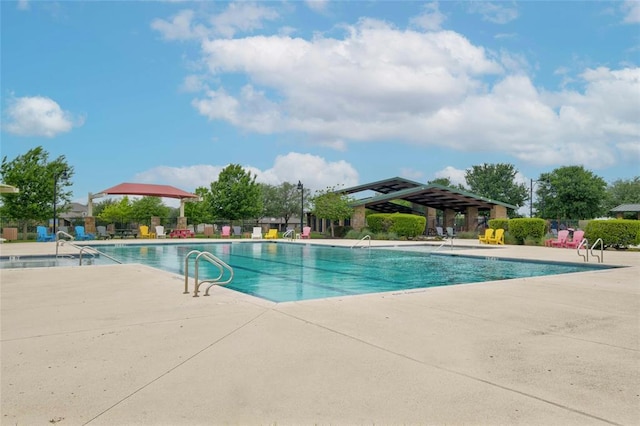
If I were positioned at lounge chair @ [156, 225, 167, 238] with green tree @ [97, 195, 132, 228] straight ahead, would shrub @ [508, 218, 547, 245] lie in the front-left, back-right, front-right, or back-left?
back-right

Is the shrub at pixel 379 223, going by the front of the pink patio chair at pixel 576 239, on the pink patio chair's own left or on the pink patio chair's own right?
on the pink patio chair's own right

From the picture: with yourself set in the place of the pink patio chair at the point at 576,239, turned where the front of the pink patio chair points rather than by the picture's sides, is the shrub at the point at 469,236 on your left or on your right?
on your right

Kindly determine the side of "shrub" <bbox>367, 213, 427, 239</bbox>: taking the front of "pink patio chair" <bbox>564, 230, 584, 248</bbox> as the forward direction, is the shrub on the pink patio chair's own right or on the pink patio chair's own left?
on the pink patio chair's own right

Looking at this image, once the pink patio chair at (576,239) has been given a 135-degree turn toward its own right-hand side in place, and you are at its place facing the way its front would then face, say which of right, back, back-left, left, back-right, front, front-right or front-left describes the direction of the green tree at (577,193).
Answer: front

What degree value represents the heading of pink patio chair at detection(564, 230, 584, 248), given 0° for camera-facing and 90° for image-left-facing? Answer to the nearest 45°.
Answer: approximately 45°

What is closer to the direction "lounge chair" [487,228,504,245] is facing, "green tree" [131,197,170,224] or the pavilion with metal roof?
the green tree

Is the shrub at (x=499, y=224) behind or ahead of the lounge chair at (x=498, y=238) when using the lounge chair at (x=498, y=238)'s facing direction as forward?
behind

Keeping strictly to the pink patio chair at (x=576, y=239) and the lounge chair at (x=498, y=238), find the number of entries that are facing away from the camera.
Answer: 0

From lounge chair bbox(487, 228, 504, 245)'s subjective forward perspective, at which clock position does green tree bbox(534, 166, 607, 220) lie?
The green tree is roughly at 5 o'clock from the lounge chair.

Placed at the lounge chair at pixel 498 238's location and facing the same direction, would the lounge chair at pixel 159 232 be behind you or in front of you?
in front

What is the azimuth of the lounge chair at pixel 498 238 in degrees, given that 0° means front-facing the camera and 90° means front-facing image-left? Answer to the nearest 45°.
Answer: approximately 45°

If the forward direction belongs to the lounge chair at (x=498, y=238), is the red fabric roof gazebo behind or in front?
in front

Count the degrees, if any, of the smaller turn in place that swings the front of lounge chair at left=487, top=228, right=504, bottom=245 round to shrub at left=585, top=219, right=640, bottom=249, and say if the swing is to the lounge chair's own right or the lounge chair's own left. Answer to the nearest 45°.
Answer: approximately 90° to the lounge chair's own left

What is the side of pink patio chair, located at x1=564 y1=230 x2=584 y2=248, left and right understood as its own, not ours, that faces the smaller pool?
front
